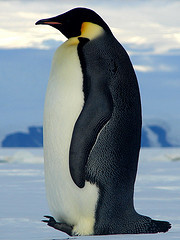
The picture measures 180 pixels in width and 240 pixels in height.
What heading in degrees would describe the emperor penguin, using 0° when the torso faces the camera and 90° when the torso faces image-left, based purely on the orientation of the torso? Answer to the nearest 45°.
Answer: approximately 90°
